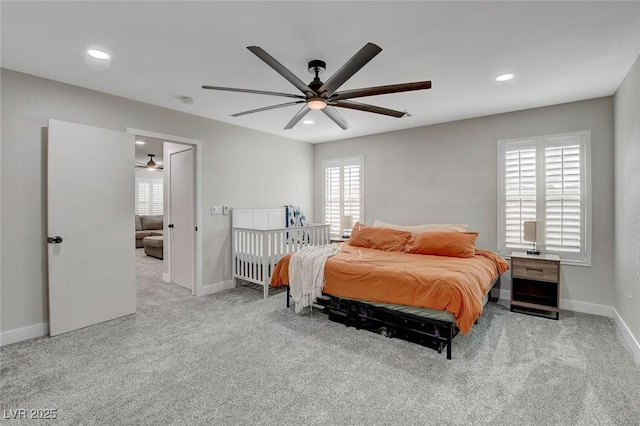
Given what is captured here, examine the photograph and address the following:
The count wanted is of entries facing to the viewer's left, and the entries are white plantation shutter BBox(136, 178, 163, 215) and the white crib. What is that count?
0

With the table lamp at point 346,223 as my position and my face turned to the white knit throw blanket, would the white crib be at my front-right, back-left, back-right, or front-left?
front-right

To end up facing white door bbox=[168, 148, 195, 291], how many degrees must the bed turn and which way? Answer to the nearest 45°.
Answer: approximately 45° to its right

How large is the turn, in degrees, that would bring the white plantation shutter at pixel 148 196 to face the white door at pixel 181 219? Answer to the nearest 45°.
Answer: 0° — it already faces it

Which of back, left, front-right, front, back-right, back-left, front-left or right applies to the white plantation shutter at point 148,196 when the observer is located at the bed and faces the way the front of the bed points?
right

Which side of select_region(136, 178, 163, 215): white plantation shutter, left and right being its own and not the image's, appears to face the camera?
front

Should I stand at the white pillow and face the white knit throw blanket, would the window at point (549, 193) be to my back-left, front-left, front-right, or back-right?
back-left

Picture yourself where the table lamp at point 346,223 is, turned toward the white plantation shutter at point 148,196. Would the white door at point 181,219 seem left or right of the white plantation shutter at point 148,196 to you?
left

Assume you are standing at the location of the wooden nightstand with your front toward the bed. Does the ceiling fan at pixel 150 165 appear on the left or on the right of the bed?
right

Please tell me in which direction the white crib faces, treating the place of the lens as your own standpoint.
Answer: facing the viewer and to the right of the viewer

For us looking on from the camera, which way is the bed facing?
facing the viewer and to the left of the viewer

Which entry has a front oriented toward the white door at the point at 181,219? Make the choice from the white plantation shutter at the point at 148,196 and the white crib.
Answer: the white plantation shutter

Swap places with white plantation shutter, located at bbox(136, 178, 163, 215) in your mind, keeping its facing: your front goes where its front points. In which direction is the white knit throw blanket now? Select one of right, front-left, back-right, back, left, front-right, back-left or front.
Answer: front

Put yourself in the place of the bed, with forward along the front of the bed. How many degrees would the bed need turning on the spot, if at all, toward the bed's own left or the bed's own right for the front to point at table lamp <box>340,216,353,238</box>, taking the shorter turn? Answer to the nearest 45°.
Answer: approximately 90° to the bed's own right
